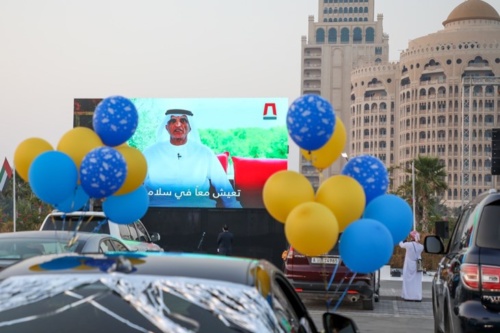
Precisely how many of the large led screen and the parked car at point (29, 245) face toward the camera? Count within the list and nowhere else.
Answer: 1

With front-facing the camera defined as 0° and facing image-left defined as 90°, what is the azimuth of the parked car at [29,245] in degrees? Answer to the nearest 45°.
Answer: approximately 225°

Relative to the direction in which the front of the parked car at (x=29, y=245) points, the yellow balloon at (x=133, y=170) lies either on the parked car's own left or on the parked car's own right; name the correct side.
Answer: on the parked car's own right

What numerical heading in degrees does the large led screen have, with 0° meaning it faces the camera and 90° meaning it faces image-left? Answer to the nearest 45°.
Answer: approximately 0°
